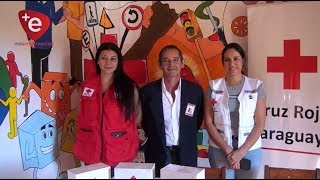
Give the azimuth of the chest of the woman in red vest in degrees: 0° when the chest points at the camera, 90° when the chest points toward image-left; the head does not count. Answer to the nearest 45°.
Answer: approximately 0°

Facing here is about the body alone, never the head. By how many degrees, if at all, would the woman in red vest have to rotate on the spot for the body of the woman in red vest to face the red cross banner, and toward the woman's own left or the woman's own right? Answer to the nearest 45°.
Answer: approximately 90° to the woman's own left

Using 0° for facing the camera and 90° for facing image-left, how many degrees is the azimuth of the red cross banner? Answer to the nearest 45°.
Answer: approximately 0°

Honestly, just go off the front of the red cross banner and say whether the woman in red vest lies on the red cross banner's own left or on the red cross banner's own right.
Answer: on the red cross banner's own right

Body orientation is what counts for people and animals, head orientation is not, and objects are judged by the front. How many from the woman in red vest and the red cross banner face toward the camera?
2
